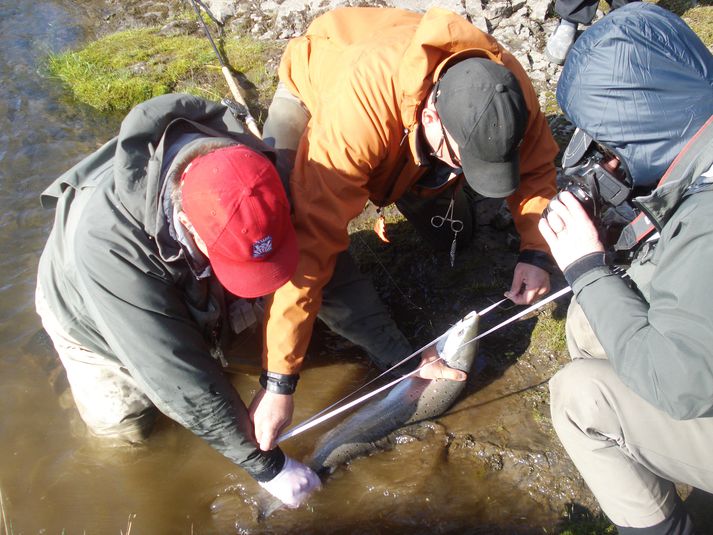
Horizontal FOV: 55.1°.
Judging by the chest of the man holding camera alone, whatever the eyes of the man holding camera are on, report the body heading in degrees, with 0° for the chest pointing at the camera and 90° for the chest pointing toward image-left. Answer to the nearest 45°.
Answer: approximately 90°

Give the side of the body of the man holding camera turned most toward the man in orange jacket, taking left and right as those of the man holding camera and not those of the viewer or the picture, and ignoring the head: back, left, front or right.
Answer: front

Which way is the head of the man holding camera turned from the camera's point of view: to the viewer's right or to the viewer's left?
to the viewer's left

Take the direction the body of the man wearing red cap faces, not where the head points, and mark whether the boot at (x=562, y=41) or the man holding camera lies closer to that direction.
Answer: the man holding camera

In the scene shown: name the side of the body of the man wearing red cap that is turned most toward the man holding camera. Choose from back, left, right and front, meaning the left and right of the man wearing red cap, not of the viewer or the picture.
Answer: front

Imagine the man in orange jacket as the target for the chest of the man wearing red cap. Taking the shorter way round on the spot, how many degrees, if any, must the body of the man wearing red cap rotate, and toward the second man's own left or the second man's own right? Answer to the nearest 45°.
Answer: approximately 45° to the second man's own left

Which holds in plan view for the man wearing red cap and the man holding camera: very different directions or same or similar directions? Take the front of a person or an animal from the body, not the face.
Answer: very different directions

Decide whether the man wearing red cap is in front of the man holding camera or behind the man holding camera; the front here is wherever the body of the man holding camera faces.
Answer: in front

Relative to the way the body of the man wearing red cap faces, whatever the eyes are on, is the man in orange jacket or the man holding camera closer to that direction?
the man holding camera

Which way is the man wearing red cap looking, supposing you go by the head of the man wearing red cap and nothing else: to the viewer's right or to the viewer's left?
to the viewer's right

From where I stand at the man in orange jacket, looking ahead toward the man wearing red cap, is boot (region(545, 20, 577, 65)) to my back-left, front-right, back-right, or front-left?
back-right
